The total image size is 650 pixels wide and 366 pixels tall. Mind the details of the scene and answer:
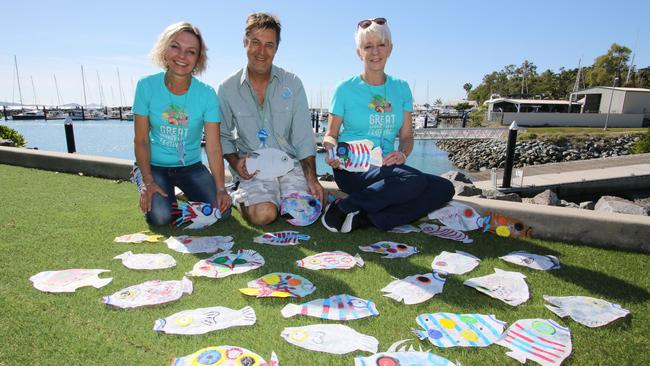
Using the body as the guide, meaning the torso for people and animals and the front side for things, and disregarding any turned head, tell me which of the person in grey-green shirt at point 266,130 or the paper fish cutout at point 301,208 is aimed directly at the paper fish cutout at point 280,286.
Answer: the person in grey-green shirt

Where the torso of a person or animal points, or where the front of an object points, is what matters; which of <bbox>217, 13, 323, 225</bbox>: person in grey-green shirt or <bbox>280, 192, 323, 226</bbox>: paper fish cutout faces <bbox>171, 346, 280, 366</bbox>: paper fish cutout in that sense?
the person in grey-green shirt

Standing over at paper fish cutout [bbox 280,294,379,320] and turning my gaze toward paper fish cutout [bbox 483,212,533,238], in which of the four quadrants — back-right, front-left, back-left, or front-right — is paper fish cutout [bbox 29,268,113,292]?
back-left

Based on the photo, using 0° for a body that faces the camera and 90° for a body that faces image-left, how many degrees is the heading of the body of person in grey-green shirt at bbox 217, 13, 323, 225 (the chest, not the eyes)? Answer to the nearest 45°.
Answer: approximately 0°

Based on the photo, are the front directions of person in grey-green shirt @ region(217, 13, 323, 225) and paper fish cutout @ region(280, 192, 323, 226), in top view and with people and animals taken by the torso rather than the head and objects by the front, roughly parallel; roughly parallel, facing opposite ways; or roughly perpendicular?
roughly perpendicular

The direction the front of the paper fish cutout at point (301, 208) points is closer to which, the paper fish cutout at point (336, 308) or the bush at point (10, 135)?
the paper fish cutout

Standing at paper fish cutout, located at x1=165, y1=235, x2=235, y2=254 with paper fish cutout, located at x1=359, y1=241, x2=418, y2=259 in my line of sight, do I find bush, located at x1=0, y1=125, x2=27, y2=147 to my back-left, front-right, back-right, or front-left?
back-left

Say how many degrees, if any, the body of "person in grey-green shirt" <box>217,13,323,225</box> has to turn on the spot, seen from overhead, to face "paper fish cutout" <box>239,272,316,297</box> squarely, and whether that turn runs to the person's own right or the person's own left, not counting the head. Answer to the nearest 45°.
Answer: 0° — they already face it

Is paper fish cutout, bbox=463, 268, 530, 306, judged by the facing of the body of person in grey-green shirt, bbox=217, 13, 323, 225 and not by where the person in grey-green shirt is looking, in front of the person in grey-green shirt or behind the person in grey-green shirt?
in front

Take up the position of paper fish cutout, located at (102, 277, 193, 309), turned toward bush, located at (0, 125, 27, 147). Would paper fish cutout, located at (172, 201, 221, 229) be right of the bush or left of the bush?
right
